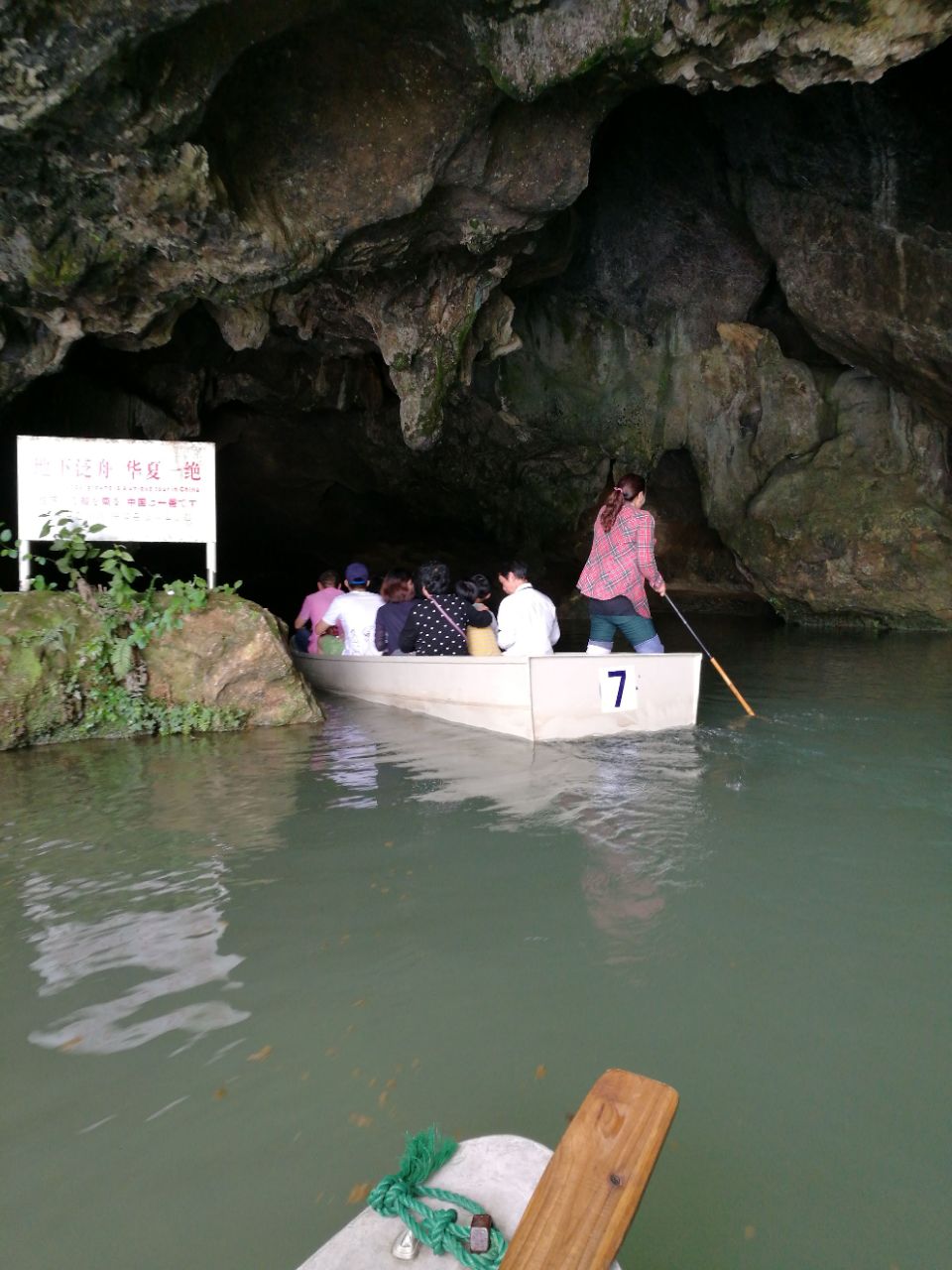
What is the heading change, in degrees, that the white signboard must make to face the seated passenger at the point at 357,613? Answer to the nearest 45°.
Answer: approximately 90° to its left

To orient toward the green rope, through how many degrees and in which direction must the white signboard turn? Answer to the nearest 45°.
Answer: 0° — it already faces it

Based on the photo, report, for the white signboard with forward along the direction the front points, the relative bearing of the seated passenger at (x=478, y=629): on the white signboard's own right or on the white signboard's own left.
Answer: on the white signboard's own left

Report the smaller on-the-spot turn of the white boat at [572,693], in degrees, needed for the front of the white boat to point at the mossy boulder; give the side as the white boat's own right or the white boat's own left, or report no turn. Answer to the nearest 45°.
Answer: approximately 45° to the white boat's own left

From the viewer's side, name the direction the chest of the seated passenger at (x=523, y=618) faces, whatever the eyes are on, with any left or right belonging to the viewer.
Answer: facing away from the viewer and to the left of the viewer

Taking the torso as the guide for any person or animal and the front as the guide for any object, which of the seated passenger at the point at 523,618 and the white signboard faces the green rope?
the white signboard

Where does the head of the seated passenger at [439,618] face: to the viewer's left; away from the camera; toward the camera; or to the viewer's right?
away from the camera

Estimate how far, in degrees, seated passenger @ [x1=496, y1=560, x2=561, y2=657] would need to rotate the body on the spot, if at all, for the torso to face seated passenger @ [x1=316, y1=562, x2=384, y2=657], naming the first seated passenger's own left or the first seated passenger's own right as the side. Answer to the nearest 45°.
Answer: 0° — they already face them

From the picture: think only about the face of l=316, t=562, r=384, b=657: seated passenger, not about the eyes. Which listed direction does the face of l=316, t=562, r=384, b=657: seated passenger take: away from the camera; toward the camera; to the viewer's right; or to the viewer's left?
away from the camera

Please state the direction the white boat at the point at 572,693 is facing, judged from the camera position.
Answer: facing away from the viewer and to the left of the viewer

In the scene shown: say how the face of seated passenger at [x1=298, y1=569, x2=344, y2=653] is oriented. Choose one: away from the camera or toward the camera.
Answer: away from the camera
